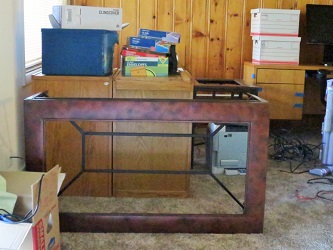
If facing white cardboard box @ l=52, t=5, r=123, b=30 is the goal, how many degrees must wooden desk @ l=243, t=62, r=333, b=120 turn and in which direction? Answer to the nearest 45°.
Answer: approximately 45° to its right

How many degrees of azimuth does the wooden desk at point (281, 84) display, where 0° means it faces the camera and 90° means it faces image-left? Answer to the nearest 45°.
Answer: approximately 0°

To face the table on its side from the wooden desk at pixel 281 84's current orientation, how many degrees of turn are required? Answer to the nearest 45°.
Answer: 0° — it already faces it

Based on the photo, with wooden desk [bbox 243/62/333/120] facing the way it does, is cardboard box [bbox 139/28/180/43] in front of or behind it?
in front

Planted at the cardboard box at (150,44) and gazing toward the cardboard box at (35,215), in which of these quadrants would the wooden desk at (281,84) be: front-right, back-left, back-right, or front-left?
back-left

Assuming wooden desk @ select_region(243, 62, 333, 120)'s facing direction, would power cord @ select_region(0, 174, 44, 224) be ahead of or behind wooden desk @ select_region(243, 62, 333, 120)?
ahead
